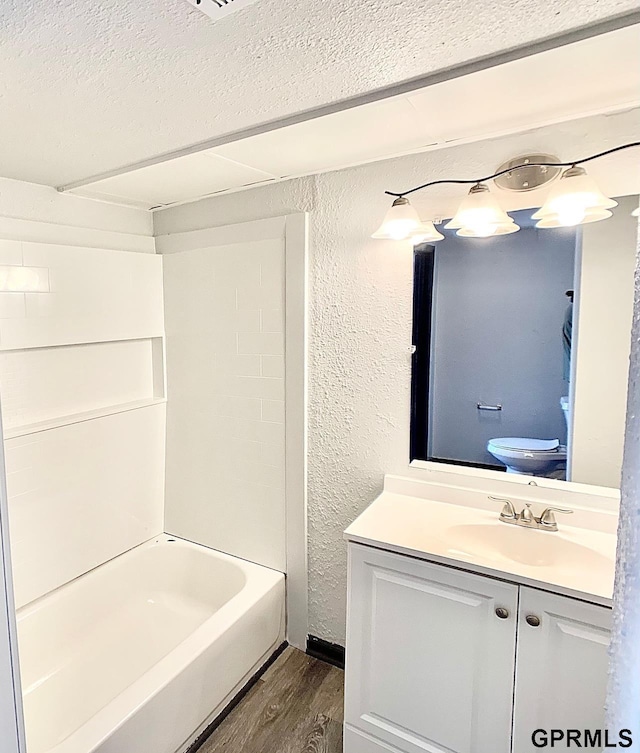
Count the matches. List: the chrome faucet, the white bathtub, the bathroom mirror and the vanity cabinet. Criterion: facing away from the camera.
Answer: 0

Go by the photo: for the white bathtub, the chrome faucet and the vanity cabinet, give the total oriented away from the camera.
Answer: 0

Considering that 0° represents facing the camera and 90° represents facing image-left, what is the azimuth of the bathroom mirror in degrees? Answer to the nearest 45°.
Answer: approximately 45°

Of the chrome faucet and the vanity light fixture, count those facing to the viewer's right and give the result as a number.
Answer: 0

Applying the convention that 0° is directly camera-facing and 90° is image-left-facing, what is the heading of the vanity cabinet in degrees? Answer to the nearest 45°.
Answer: approximately 45°

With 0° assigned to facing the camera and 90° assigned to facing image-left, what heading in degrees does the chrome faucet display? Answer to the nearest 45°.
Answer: approximately 45°

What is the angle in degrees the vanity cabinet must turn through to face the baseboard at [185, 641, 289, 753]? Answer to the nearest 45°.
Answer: approximately 45° to its right

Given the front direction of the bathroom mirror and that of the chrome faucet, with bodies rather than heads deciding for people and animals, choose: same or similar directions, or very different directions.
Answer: same or similar directions

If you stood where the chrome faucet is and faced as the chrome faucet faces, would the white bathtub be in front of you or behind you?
in front

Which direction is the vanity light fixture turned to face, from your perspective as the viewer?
facing the viewer and to the left of the viewer

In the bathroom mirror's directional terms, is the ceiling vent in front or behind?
in front

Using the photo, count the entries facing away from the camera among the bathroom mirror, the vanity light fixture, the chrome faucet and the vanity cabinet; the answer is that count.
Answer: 0
